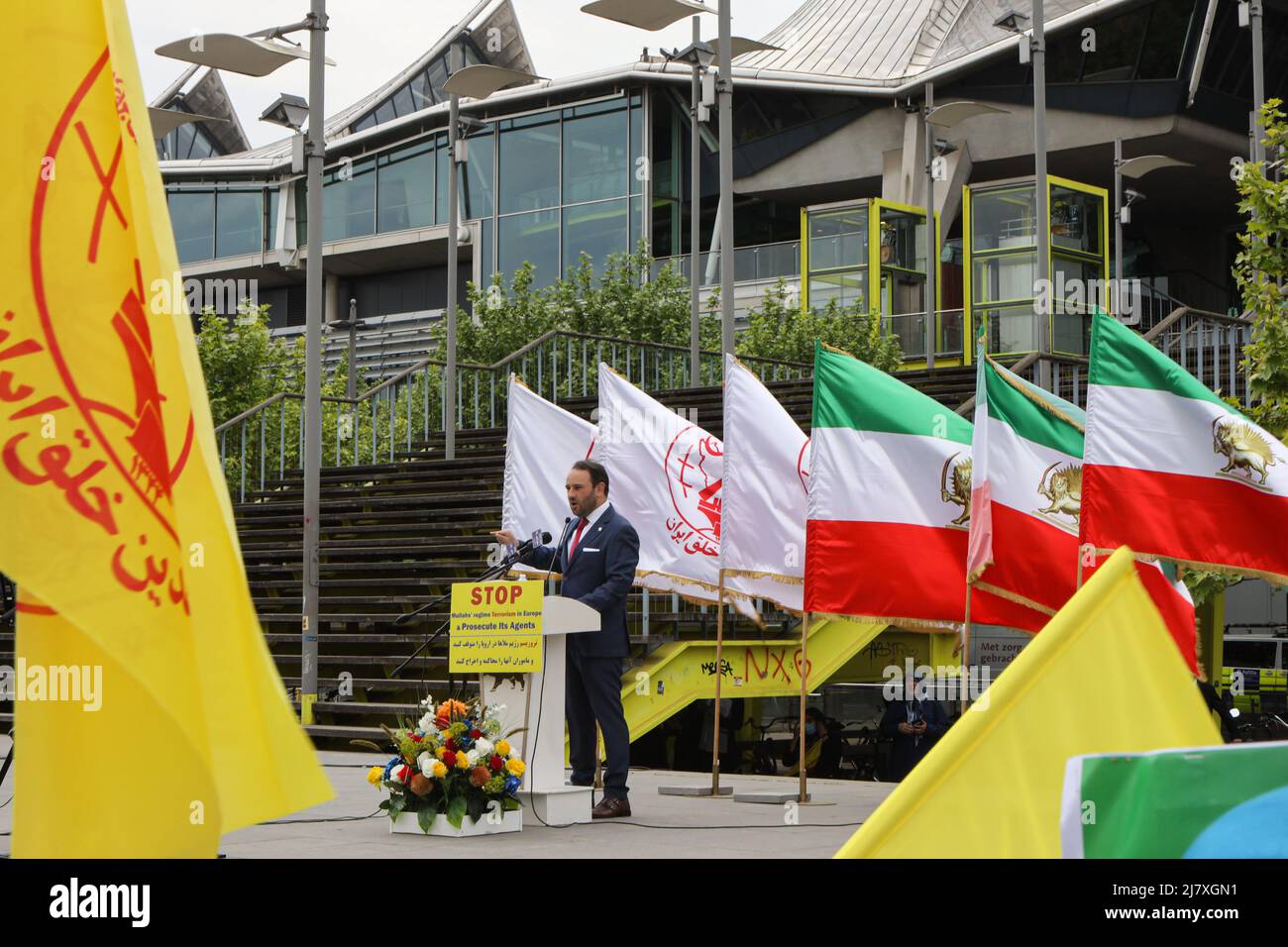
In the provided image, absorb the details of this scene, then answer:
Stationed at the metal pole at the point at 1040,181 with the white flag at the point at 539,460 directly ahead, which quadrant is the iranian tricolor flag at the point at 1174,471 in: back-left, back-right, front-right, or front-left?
front-left

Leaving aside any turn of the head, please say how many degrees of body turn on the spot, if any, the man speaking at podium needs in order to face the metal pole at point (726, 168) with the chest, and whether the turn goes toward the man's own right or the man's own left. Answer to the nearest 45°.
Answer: approximately 135° to the man's own right

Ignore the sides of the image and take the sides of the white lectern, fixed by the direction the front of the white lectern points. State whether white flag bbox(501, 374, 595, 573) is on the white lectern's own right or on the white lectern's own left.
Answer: on the white lectern's own right

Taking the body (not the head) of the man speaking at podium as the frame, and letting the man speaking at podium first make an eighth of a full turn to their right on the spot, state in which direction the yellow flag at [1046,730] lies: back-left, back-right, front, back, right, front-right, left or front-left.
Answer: left

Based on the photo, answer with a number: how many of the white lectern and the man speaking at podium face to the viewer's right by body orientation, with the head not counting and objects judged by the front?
0

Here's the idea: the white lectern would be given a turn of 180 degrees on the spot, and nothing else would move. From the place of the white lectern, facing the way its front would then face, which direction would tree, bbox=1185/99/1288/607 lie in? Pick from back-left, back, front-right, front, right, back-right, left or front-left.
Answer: front

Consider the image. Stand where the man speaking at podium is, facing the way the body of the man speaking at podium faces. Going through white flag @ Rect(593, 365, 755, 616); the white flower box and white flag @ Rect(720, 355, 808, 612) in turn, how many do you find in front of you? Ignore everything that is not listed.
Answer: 1

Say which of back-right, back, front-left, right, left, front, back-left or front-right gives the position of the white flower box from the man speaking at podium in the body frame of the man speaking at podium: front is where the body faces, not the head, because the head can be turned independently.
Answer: front

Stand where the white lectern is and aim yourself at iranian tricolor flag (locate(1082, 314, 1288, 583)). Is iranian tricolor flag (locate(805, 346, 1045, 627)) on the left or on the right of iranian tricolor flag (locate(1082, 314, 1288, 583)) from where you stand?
left

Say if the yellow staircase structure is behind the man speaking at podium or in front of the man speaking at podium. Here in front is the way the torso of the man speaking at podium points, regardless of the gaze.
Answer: behind

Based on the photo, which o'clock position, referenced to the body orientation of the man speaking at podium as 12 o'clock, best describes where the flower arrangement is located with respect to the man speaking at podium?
The flower arrangement is roughly at 12 o'clock from the man speaking at podium.

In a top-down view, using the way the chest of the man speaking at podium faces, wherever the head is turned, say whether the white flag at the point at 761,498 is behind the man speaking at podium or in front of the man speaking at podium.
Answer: behind

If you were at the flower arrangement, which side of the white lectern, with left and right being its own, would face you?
front

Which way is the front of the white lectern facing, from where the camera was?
facing the viewer and to the left of the viewer
